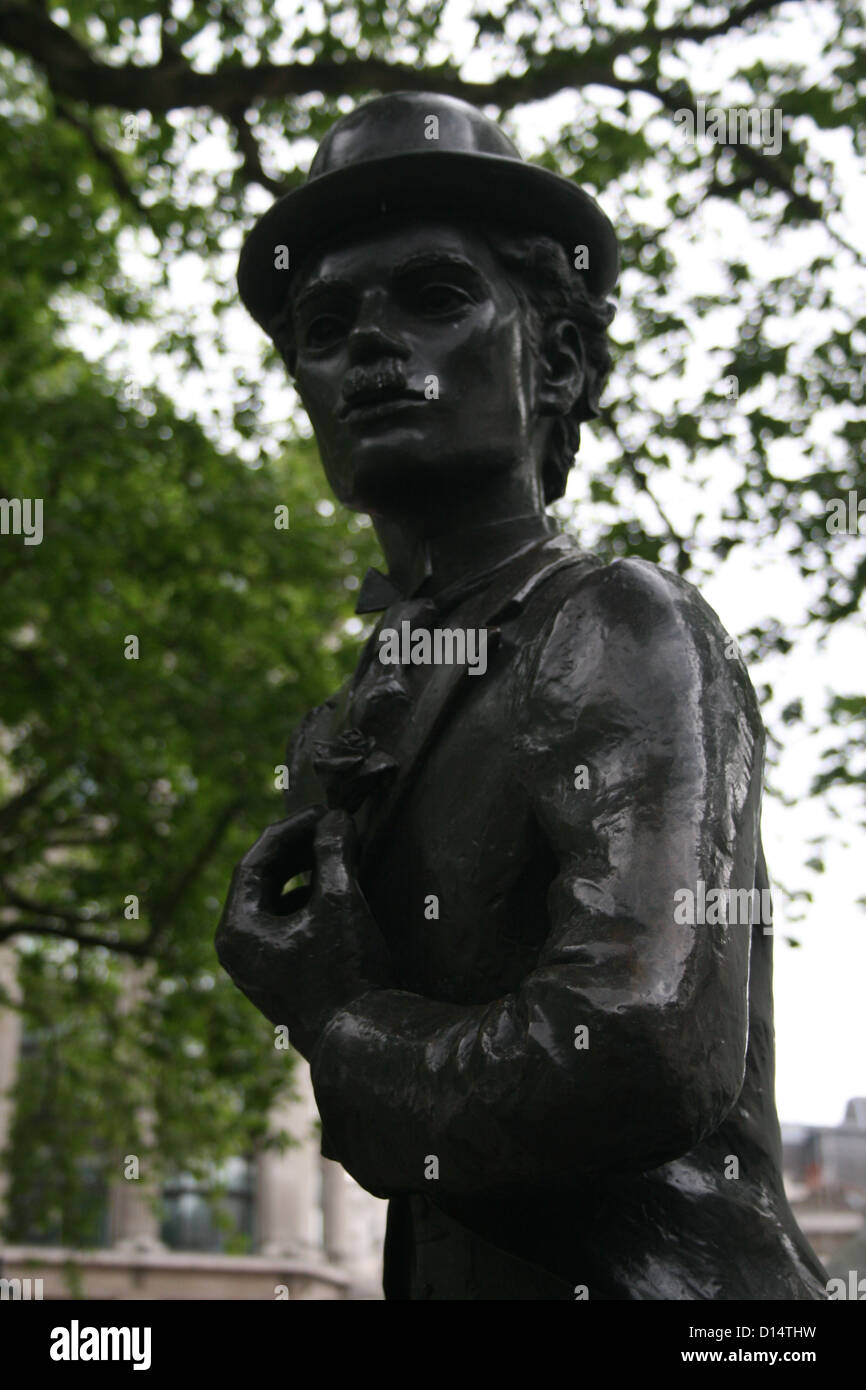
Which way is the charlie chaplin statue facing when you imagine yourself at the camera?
facing the viewer and to the left of the viewer
